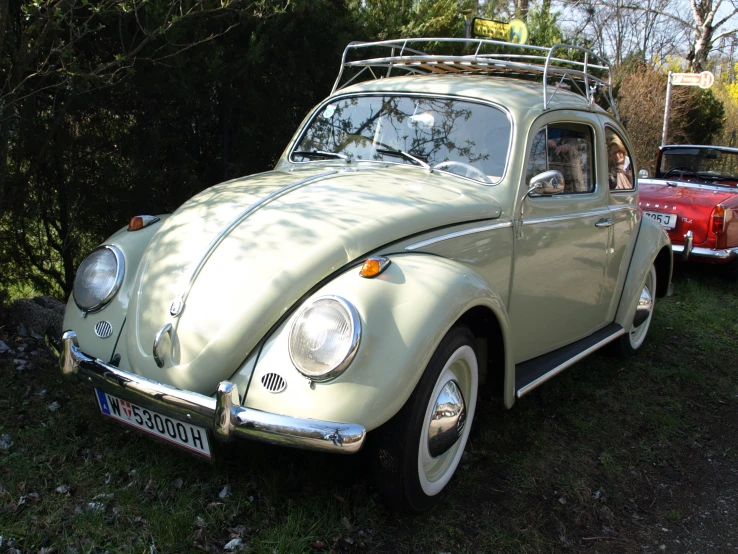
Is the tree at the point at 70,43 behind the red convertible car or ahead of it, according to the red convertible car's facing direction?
behind

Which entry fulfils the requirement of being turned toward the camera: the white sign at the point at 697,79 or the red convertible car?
the white sign

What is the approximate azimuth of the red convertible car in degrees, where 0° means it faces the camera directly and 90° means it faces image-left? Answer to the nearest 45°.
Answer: approximately 225°

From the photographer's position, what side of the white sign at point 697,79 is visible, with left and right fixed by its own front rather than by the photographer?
front

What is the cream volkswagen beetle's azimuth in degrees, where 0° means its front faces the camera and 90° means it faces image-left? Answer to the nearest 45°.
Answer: approximately 45°

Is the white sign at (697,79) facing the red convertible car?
yes

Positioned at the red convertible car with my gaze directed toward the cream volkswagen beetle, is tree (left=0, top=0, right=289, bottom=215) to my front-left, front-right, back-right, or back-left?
front-right

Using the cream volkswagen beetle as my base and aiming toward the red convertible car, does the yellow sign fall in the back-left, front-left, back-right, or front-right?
front-left

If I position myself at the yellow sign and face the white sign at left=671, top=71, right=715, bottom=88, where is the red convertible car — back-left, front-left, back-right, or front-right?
front-right

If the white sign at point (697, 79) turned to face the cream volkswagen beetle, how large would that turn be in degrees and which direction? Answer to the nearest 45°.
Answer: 0° — it already faces it

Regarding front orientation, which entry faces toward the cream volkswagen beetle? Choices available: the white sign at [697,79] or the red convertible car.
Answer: the white sign

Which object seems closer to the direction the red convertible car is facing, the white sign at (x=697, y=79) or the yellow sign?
the white sign

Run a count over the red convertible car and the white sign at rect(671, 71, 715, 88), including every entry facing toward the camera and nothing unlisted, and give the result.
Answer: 1

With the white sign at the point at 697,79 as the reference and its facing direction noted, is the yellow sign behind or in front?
in front

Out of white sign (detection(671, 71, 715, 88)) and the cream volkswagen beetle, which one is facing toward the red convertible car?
the white sign
